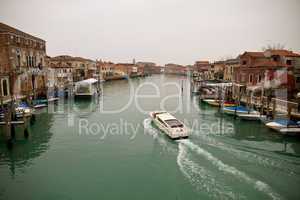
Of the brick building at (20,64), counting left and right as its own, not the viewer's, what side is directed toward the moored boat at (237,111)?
front

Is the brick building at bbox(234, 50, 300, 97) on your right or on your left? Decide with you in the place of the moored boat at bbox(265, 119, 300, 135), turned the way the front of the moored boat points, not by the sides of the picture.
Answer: on your right

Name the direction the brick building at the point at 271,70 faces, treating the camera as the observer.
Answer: facing the viewer and to the left of the viewer

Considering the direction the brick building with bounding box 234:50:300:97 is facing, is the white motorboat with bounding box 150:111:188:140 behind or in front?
in front

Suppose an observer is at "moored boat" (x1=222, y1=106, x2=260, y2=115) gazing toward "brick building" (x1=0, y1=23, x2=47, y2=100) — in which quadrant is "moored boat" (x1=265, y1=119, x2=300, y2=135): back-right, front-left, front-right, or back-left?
back-left

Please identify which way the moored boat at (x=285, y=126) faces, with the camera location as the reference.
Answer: facing to the left of the viewer

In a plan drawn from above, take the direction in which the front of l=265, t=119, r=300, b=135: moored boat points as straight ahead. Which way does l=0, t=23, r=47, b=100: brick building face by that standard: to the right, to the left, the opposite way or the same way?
the opposite way

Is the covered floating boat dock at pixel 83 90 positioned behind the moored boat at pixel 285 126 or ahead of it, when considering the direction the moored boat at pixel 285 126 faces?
ahead

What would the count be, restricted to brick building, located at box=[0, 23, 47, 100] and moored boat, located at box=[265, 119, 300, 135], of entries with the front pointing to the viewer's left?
1

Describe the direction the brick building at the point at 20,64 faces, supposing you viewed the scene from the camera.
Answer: facing the viewer and to the right of the viewer

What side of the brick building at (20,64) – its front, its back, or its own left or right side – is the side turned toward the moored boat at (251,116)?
front
